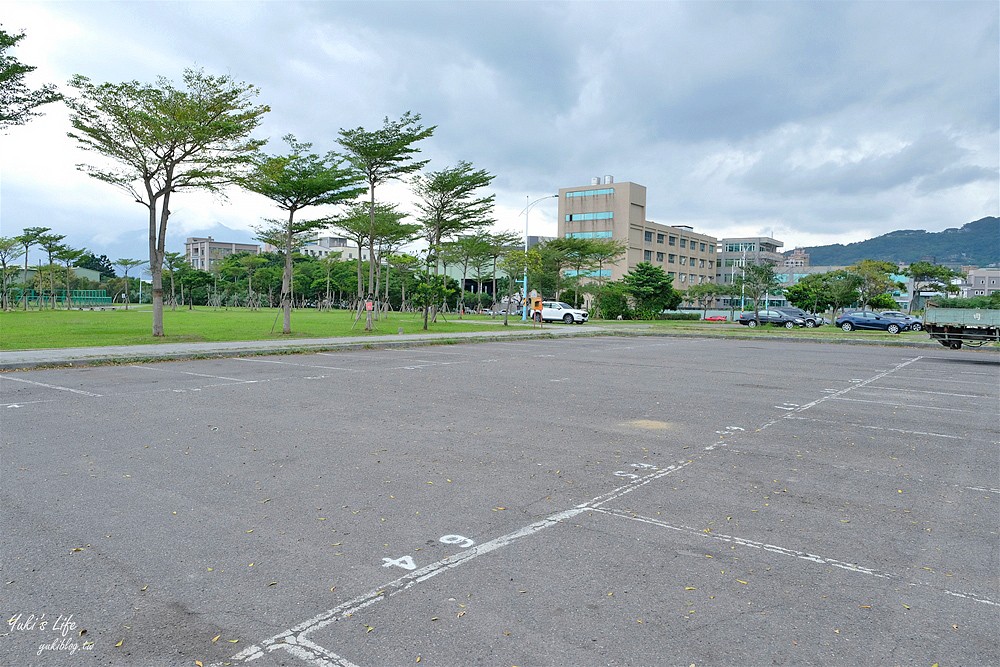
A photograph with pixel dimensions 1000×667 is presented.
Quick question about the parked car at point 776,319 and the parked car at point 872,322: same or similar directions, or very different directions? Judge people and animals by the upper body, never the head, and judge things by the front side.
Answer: same or similar directions
